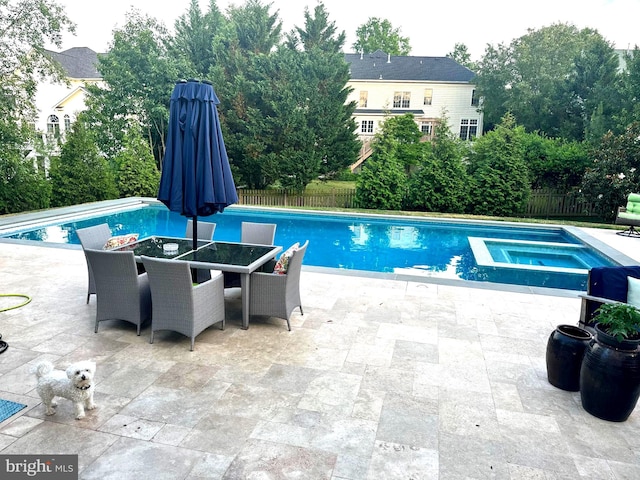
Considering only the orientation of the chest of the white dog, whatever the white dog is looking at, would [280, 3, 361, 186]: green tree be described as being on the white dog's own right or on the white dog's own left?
on the white dog's own left

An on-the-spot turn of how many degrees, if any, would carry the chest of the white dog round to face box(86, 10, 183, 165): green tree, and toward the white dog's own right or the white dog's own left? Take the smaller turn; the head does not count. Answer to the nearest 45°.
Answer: approximately 135° to the white dog's own left

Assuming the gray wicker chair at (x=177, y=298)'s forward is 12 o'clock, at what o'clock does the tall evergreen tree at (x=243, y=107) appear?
The tall evergreen tree is roughly at 11 o'clock from the gray wicker chair.

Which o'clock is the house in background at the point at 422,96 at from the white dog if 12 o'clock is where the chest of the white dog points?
The house in background is roughly at 9 o'clock from the white dog.

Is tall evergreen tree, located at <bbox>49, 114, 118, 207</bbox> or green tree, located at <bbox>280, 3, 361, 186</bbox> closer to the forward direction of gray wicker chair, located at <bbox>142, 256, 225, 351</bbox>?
the green tree

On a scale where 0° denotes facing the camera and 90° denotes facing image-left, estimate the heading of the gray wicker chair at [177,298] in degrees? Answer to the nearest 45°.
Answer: approximately 225°

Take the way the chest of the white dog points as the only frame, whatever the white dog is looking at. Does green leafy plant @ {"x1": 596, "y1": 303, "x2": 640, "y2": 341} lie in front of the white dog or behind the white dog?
in front

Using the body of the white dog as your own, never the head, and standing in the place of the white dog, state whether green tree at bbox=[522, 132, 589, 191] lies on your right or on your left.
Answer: on your left

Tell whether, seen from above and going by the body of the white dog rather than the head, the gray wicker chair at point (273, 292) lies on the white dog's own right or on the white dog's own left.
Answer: on the white dog's own left

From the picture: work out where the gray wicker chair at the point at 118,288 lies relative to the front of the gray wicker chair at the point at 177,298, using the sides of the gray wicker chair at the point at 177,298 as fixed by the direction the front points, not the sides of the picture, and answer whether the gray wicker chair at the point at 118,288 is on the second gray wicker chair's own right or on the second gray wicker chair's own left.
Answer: on the second gray wicker chair's own left

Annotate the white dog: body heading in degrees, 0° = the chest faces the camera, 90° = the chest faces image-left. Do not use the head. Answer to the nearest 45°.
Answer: approximately 315°

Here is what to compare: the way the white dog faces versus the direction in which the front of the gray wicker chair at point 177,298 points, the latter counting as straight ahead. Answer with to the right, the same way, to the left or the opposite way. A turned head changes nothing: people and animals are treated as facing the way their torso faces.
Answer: to the right

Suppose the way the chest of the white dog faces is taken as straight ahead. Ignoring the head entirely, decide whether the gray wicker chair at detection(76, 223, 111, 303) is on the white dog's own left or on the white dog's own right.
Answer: on the white dog's own left

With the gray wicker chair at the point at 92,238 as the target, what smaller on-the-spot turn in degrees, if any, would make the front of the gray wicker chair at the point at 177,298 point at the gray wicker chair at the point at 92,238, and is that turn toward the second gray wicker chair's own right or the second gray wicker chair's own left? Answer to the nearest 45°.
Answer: approximately 90° to the second gray wicker chair's own left
